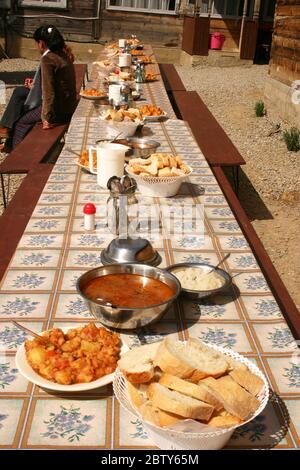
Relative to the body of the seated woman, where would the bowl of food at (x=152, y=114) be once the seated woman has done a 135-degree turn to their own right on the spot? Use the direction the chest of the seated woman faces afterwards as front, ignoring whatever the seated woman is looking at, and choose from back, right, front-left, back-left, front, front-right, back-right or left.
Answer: right

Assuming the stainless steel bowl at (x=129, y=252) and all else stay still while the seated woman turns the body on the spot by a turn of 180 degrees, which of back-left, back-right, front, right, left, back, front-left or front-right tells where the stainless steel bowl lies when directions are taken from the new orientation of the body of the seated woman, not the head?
right

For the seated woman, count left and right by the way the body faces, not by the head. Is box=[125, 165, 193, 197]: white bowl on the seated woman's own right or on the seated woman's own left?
on the seated woman's own left

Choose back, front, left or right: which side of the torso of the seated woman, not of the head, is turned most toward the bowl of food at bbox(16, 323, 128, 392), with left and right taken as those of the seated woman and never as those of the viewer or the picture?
left

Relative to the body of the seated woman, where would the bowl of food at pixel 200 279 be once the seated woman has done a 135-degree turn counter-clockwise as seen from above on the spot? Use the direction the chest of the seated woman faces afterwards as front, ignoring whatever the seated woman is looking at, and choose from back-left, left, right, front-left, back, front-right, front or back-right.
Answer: front-right

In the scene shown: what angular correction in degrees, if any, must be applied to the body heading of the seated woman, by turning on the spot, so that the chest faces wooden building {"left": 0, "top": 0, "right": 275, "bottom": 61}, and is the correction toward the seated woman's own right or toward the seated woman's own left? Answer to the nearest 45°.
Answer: approximately 90° to the seated woman's own right

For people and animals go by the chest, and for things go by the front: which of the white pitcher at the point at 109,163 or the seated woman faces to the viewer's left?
the seated woman

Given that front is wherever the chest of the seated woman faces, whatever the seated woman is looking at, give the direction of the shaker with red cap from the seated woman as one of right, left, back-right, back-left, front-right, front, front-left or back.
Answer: left

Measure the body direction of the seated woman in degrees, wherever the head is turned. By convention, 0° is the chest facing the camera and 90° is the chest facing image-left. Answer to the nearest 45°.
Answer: approximately 90°
